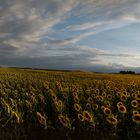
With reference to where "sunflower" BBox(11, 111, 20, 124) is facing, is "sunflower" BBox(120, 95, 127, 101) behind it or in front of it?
behind

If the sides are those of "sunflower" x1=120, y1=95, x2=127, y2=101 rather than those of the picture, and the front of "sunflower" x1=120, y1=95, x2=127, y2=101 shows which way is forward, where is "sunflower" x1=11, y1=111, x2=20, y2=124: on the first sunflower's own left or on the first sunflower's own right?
on the first sunflower's own right

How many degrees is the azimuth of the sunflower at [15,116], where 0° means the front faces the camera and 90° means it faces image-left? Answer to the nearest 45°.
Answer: approximately 45°

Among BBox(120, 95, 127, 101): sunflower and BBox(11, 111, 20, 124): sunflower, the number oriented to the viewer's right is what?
0

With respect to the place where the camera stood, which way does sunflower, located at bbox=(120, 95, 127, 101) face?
facing the viewer
